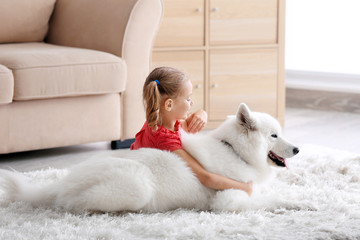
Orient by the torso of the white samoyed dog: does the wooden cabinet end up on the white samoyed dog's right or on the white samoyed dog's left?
on the white samoyed dog's left

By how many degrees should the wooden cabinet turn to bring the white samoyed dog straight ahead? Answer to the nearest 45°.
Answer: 0° — it already faces it

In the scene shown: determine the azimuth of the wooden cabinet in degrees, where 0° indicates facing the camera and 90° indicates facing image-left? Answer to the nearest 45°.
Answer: approximately 0°

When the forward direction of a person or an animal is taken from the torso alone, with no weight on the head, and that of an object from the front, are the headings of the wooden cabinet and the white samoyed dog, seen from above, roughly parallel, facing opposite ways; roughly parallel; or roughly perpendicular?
roughly perpendicular

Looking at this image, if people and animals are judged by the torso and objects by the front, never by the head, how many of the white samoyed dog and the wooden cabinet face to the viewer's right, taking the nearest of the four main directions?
1

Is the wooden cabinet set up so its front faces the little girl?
yes

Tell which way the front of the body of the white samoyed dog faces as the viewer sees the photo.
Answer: to the viewer's right

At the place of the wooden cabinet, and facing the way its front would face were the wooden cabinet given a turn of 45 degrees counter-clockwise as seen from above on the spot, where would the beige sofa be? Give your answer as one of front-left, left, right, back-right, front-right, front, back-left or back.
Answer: right
